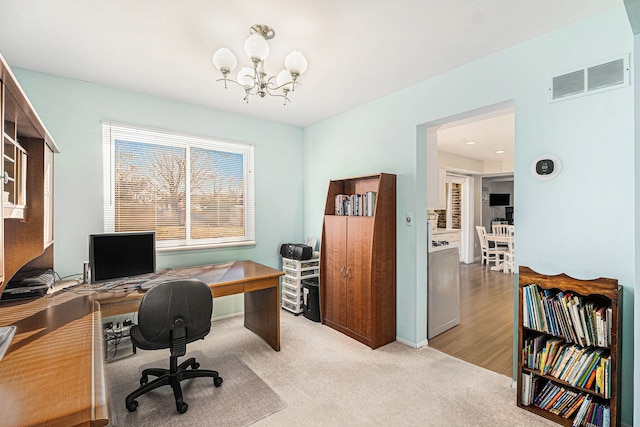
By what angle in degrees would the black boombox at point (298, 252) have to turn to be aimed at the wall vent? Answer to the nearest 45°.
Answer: approximately 90° to its left

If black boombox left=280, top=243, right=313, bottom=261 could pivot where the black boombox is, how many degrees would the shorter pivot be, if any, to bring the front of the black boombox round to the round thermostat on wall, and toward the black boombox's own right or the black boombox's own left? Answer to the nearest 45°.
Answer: approximately 90° to the black boombox's own left

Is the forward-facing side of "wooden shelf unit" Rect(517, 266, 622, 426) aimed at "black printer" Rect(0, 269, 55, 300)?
yes

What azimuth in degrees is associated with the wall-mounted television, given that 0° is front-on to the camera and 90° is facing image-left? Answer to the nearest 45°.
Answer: approximately 0°

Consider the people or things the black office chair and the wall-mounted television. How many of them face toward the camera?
1

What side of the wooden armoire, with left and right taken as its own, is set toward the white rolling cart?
right

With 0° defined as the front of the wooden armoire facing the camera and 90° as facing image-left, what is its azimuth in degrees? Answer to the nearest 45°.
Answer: approximately 45°
